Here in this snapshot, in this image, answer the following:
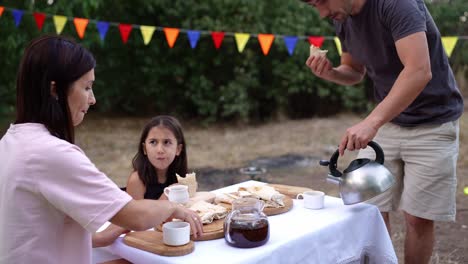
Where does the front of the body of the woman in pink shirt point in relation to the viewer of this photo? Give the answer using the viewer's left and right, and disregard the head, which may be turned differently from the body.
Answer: facing away from the viewer and to the right of the viewer

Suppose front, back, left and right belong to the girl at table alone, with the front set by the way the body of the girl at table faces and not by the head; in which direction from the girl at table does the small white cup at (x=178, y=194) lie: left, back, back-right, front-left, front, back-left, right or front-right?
front

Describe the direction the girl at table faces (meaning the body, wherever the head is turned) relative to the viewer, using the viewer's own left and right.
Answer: facing the viewer

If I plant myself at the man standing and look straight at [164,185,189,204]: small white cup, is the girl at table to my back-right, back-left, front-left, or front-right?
front-right

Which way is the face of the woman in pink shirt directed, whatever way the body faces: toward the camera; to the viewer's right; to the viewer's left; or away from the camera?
to the viewer's right

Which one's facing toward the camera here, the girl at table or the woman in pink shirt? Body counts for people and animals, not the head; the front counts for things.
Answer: the girl at table

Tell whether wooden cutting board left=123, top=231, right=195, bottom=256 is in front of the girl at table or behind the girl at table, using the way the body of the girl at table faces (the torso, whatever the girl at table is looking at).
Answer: in front

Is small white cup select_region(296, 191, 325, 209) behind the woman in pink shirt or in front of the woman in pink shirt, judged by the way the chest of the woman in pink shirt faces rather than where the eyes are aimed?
in front

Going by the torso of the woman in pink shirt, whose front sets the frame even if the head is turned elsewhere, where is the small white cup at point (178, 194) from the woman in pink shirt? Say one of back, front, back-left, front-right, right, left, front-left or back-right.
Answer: front

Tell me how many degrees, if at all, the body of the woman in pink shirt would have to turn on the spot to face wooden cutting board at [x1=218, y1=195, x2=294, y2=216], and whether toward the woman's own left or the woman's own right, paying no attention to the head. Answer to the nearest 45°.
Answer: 0° — they already face it

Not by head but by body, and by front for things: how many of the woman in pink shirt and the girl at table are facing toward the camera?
1
